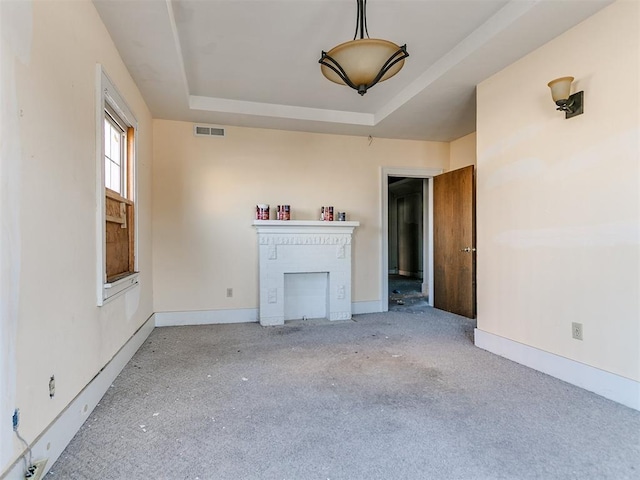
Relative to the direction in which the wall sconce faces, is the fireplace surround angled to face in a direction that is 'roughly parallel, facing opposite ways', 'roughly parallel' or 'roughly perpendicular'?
roughly perpendicular

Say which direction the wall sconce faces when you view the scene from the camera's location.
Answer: facing the viewer and to the left of the viewer

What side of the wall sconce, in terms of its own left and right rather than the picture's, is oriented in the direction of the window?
front

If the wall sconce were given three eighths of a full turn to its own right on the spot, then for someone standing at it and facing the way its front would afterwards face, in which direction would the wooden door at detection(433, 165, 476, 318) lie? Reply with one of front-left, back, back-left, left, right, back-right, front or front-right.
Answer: front-left

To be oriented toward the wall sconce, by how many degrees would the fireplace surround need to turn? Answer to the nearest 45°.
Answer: approximately 45° to its left

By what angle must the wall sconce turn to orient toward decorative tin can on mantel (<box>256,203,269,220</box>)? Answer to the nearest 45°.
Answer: approximately 45° to its right

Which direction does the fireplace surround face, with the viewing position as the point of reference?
facing the viewer

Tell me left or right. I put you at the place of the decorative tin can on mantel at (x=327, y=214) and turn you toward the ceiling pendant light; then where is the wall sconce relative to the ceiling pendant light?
left

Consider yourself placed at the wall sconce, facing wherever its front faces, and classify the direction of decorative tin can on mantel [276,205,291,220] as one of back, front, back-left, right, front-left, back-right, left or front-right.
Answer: front-right

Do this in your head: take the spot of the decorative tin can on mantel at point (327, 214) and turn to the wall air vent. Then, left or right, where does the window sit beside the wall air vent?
left

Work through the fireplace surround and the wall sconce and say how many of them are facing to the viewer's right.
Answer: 0

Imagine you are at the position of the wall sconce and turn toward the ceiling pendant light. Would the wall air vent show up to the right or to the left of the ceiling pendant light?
right

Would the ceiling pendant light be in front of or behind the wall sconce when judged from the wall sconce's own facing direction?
in front

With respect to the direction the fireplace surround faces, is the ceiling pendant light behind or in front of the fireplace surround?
in front
